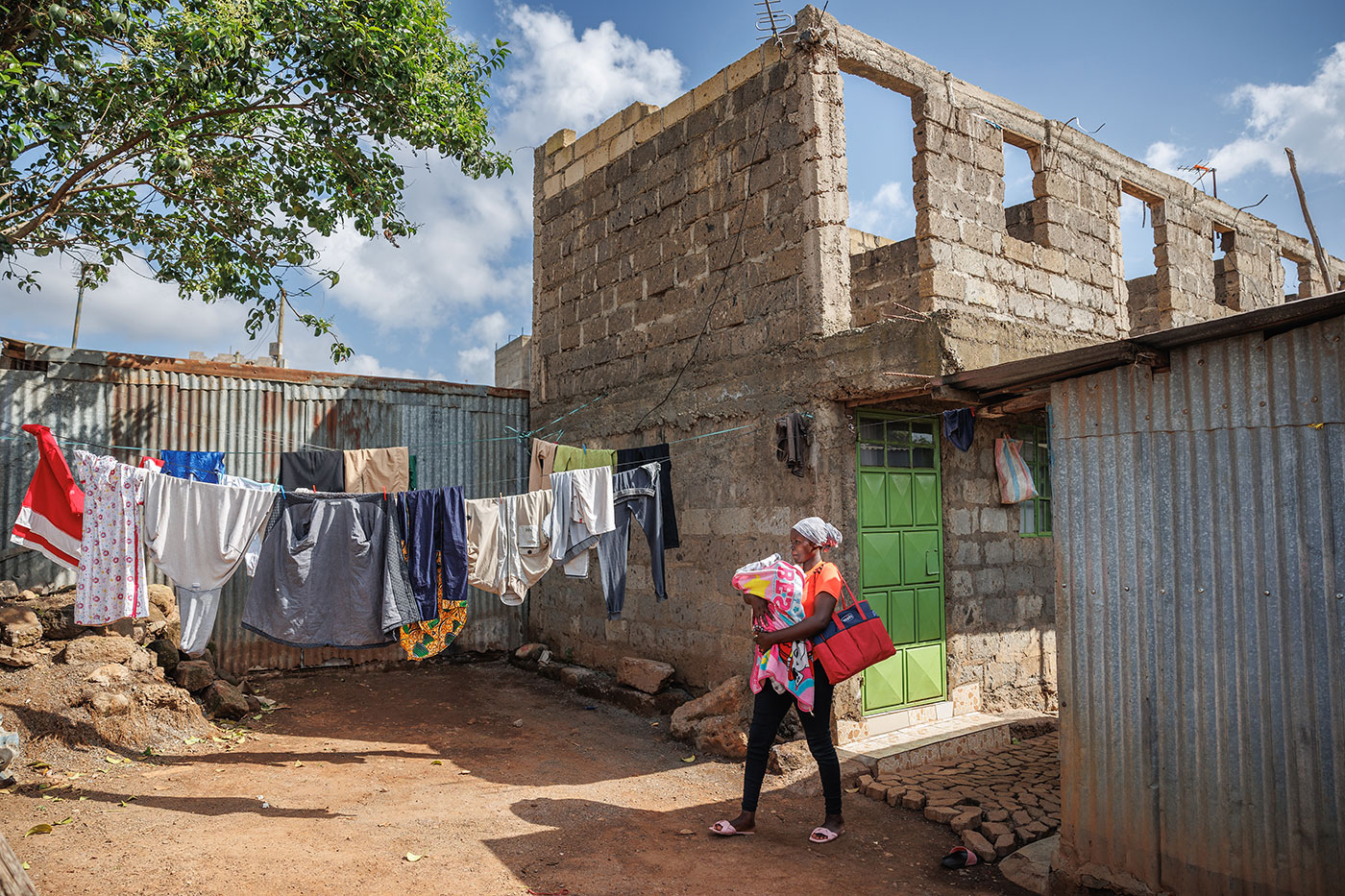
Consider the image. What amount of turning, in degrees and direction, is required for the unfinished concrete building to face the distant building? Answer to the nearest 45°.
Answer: approximately 180°

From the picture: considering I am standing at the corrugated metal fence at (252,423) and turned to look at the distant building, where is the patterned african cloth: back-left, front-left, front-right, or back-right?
back-right

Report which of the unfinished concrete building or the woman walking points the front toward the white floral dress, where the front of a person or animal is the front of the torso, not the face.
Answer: the woman walking

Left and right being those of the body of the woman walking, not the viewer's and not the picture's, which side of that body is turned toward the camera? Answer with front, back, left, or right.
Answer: left

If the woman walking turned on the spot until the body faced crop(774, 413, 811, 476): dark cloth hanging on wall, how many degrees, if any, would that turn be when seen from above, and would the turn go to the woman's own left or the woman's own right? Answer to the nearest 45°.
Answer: approximately 90° to the woman's own right

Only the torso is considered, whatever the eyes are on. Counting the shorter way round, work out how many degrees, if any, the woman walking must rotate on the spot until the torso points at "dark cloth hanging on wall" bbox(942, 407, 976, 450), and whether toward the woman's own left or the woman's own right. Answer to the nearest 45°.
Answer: approximately 135° to the woman's own right

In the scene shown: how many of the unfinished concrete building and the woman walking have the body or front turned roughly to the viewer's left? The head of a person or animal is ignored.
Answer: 1

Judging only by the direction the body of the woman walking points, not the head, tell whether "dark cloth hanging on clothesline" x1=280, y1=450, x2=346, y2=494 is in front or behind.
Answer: in front

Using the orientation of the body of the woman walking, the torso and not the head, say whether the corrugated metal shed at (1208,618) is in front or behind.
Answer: behind

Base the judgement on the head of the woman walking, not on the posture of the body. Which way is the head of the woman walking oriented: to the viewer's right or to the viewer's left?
to the viewer's left

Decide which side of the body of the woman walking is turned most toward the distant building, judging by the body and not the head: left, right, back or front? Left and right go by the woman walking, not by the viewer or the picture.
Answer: right

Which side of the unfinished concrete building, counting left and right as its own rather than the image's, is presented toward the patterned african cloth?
right

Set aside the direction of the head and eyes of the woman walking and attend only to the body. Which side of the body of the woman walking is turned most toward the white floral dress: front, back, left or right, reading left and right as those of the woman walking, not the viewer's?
front

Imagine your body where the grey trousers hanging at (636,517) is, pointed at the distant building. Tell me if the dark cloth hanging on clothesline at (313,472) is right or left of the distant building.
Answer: left
